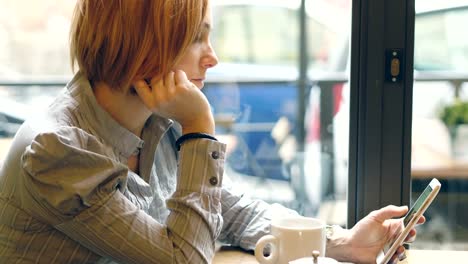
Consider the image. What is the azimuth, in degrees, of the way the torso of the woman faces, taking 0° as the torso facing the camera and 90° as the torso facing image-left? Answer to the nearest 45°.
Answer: approximately 270°

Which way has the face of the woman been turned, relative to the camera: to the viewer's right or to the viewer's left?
to the viewer's right

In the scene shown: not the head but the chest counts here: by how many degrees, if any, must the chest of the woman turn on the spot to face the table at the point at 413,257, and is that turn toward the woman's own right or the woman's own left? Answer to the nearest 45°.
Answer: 0° — they already face it

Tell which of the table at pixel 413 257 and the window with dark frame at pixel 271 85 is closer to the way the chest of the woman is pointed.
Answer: the table
